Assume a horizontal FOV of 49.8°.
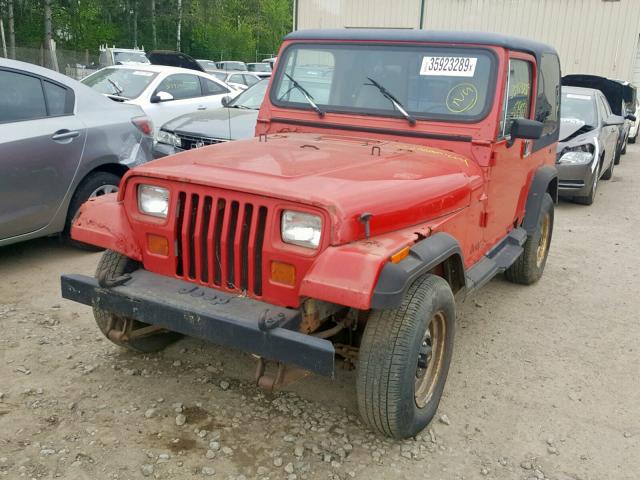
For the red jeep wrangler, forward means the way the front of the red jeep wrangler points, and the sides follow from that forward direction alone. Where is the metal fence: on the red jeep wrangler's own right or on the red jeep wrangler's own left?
on the red jeep wrangler's own right

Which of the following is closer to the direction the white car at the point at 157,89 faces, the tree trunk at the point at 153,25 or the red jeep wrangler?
the red jeep wrangler

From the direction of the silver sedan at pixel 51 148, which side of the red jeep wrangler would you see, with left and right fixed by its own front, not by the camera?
right

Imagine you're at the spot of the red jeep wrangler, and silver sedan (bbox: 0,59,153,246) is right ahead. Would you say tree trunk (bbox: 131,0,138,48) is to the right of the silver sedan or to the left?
right

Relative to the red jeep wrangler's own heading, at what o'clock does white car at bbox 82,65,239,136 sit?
The white car is roughly at 4 o'clock from the red jeep wrangler.

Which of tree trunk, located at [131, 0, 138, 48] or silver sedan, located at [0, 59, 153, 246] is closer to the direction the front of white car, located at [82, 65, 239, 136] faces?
the silver sedan
